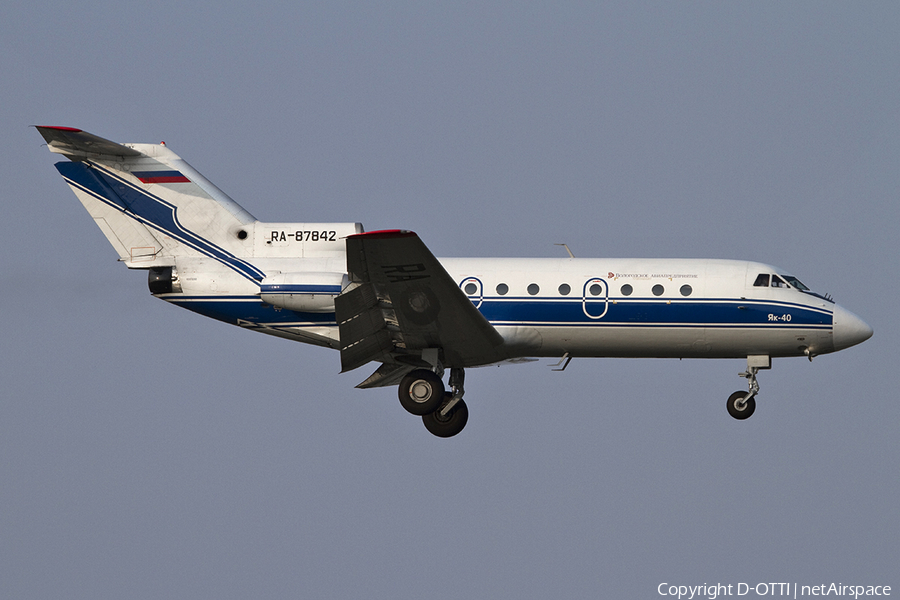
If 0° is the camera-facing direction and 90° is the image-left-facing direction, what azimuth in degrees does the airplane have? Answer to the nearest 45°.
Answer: approximately 270°
